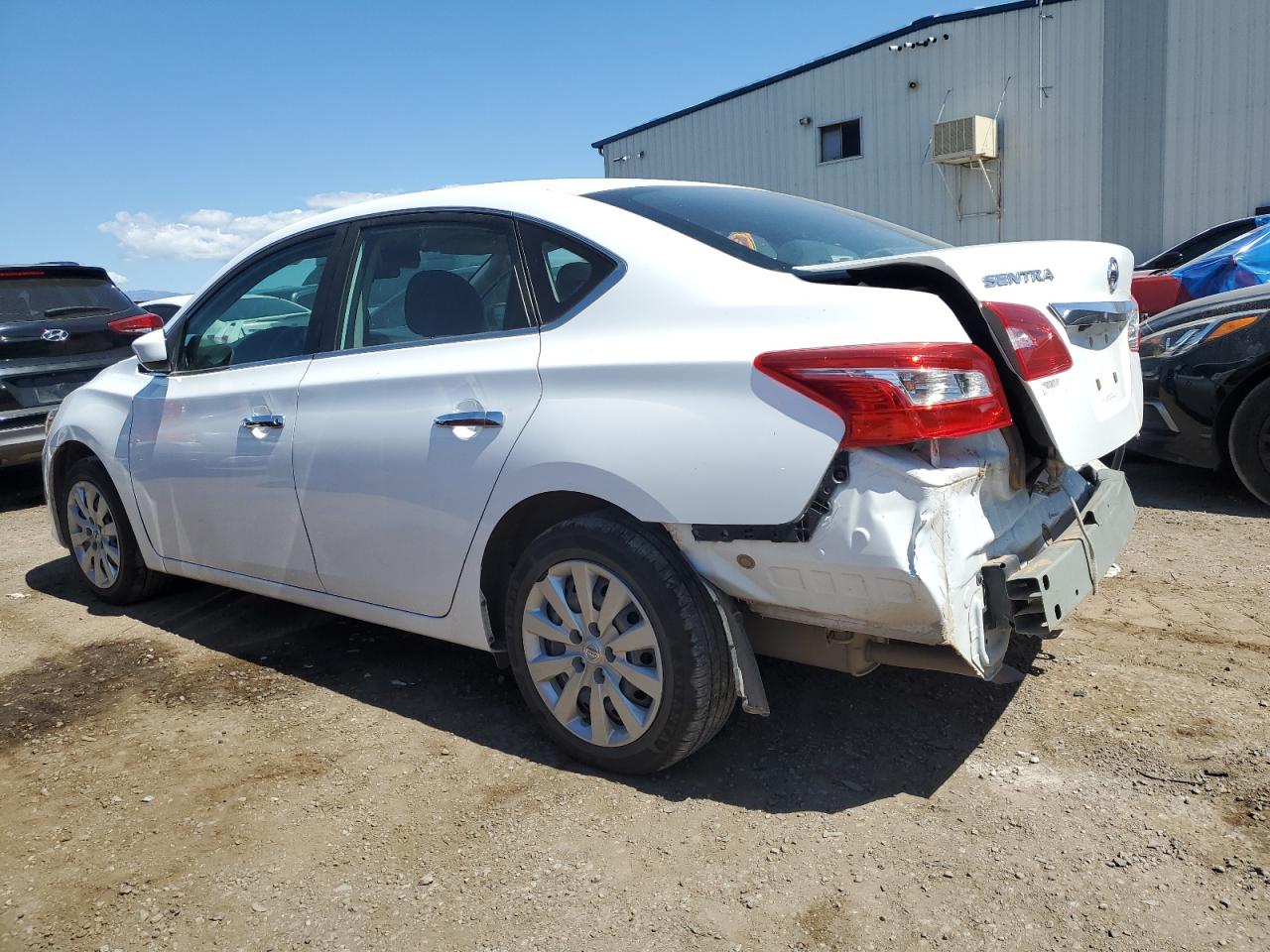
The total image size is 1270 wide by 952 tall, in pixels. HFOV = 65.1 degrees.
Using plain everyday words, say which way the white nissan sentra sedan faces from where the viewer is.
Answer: facing away from the viewer and to the left of the viewer

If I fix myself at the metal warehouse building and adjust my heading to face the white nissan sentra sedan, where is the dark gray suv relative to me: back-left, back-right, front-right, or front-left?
front-right

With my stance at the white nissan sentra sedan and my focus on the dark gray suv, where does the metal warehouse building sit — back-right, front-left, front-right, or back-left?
front-right

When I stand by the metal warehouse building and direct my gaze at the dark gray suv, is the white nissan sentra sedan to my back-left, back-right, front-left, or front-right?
front-left

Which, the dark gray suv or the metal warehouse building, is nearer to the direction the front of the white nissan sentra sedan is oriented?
the dark gray suv

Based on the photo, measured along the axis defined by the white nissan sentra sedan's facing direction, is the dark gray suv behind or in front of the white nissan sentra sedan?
in front

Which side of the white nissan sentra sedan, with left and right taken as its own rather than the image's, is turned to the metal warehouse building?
right
